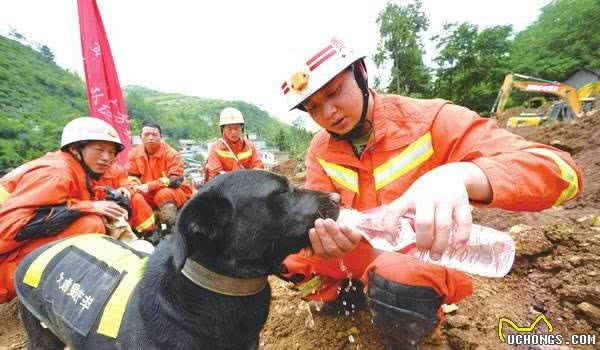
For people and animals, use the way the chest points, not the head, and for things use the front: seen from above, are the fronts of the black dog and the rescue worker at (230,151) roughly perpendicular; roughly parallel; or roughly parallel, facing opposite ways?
roughly perpendicular

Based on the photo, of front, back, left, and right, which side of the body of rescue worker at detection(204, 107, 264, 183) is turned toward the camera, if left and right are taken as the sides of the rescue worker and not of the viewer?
front

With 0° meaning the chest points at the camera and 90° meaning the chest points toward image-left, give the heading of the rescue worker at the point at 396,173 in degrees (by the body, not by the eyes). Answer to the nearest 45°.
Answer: approximately 45°

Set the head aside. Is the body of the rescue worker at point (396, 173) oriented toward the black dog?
yes

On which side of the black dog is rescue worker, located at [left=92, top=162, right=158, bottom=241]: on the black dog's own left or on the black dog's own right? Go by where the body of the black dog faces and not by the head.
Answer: on the black dog's own left

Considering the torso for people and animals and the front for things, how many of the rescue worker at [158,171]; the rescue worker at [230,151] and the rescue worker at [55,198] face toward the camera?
2

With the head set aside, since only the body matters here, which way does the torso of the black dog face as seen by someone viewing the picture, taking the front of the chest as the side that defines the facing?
to the viewer's right

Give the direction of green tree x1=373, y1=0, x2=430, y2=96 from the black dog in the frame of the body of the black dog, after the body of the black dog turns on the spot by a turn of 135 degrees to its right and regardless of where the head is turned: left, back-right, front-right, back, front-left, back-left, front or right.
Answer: back

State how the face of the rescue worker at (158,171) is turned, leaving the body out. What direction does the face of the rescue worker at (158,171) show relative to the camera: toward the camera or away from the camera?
toward the camera

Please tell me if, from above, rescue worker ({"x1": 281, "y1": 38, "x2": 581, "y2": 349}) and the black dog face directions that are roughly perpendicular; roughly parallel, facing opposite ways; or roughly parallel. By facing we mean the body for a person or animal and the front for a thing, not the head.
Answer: roughly parallel, facing opposite ways

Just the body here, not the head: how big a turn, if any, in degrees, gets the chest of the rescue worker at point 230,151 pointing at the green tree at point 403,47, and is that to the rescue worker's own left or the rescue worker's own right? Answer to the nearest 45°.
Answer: approximately 135° to the rescue worker's own left

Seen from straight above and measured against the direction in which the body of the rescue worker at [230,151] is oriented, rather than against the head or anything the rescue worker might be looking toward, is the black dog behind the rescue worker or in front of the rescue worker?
in front

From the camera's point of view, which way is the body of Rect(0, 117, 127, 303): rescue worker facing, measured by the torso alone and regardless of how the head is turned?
to the viewer's right

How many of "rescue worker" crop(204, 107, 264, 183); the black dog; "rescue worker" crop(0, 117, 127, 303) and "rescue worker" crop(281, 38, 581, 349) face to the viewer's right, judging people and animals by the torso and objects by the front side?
2
